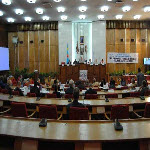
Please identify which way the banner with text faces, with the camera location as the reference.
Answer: facing the viewer

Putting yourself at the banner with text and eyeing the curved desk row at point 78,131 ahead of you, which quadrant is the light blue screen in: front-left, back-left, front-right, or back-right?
front-right

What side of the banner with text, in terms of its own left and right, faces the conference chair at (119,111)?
front

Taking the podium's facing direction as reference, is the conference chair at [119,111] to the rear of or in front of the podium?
in front

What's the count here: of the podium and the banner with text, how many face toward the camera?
2

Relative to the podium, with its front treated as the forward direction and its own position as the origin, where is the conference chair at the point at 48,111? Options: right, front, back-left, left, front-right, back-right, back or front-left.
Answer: front

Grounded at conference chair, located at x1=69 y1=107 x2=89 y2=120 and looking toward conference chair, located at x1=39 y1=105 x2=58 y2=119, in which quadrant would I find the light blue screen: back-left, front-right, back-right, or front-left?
front-right

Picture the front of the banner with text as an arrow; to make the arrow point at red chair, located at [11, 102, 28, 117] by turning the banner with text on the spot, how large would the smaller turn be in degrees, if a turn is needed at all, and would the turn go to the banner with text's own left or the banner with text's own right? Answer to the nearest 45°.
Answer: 0° — it already faces it

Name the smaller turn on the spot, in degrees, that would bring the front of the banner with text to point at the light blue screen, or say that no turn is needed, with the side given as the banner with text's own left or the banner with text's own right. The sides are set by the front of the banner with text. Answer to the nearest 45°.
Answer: approximately 90° to the banner with text's own right

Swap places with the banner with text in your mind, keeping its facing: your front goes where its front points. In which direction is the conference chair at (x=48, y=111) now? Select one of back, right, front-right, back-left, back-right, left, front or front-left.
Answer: front

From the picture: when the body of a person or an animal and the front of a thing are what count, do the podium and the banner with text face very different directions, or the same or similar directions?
same or similar directions

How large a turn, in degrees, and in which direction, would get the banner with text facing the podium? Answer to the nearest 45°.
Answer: approximately 45° to its right

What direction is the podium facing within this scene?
toward the camera

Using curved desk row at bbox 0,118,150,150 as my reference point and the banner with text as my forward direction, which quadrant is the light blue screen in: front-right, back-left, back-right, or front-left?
front-left

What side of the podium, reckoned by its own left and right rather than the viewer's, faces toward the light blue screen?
right

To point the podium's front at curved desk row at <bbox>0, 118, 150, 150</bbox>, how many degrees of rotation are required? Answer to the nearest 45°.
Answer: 0° — it already faces it

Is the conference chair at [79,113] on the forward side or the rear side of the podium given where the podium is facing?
on the forward side
